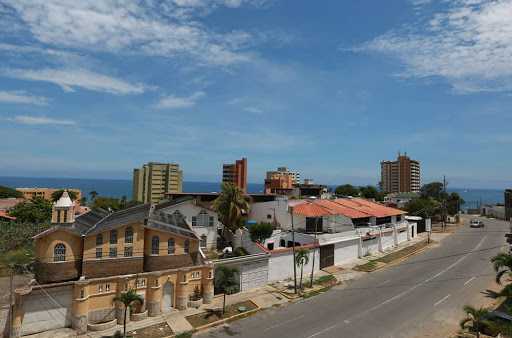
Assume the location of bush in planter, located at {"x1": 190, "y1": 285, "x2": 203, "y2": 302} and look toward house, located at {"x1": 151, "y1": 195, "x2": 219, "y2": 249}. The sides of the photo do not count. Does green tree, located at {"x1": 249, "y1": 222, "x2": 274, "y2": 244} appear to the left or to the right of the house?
right

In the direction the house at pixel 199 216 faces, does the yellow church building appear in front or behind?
in front

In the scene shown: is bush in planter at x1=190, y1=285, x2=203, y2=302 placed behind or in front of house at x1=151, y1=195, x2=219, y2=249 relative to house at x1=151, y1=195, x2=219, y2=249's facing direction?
in front

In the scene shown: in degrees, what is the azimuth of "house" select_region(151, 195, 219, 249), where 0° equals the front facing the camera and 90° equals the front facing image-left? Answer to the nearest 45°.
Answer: approximately 0°

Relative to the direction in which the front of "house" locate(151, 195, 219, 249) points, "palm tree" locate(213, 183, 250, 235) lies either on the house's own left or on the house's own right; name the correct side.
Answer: on the house's own left
